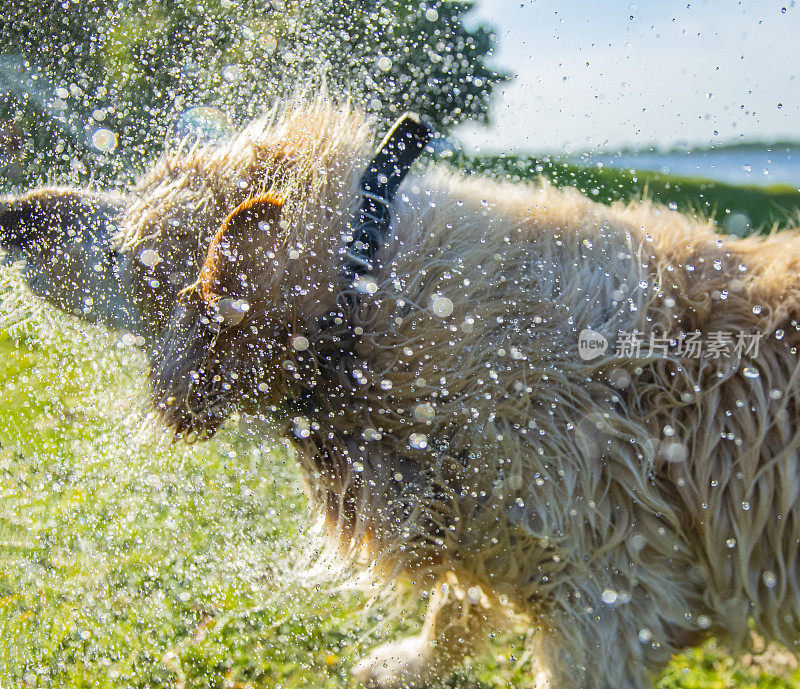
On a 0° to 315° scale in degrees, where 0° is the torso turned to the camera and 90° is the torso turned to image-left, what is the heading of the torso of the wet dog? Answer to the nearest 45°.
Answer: approximately 90°

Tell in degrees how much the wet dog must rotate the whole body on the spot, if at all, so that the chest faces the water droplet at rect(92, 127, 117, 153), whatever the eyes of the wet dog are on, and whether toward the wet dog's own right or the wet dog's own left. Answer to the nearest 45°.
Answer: approximately 45° to the wet dog's own right
